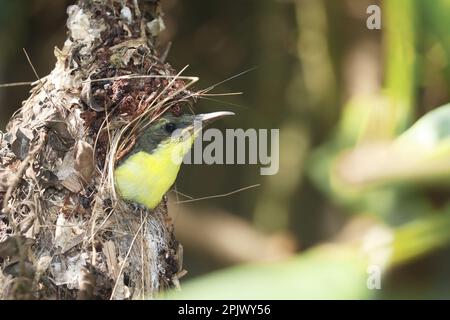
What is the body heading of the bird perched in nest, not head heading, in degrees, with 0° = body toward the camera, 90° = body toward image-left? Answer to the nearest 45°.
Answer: approximately 270°
